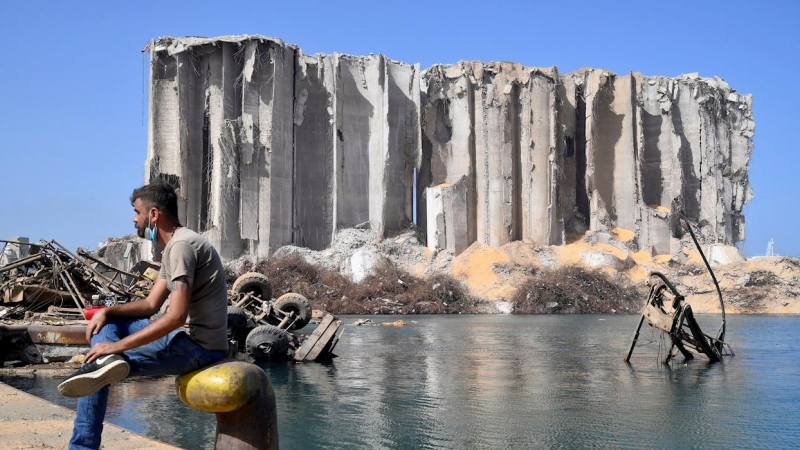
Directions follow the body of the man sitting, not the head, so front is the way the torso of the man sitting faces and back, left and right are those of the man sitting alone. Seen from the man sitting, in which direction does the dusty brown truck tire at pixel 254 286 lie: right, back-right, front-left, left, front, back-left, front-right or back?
right

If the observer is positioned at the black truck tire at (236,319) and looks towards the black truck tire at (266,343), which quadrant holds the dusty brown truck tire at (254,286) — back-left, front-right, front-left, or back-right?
back-left

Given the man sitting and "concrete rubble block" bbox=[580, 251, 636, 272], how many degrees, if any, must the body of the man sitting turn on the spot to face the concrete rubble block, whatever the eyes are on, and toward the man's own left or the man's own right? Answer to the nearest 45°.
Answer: approximately 135° to the man's own right

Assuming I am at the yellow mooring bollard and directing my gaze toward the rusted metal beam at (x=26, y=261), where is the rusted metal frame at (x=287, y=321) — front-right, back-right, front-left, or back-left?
front-right

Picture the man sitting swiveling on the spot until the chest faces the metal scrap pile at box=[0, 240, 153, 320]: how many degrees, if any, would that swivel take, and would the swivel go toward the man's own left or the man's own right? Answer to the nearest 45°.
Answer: approximately 90° to the man's own right

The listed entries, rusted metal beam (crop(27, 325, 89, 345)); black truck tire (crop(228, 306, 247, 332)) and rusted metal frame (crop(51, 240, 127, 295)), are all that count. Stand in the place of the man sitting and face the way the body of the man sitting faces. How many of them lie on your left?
0

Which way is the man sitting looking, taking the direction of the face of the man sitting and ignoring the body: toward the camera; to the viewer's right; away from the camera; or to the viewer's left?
to the viewer's left

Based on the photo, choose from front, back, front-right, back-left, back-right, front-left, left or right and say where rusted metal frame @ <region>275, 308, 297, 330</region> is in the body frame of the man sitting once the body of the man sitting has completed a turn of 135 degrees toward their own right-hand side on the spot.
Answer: front-left

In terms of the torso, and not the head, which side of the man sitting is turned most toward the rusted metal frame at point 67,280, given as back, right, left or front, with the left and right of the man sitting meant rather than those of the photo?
right

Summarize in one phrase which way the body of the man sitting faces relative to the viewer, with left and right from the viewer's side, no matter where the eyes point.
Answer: facing to the left of the viewer

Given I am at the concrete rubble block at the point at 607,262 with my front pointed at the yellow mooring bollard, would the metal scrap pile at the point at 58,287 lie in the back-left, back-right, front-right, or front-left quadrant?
front-right

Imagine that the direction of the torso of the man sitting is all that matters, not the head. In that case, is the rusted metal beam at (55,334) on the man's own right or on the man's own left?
on the man's own right

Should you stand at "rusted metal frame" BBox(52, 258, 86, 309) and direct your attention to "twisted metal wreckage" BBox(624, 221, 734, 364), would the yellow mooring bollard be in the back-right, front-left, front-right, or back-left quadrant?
front-right

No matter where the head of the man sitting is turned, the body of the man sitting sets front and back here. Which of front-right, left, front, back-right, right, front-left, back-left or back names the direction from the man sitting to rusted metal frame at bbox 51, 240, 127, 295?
right

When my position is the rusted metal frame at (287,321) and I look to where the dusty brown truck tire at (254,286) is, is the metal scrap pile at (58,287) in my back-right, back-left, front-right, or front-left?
front-left

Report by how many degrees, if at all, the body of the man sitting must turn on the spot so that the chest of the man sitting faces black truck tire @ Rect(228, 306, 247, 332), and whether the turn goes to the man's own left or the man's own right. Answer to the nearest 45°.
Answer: approximately 90° to the man's own right
